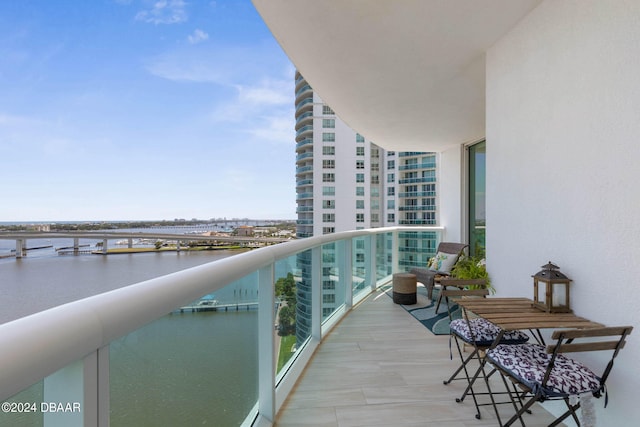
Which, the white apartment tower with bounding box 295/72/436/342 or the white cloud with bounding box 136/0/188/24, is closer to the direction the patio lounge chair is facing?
the white cloud

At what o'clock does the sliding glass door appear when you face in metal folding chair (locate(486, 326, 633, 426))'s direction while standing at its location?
The sliding glass door is roughly at 1 o'clock from the metal folding chair.

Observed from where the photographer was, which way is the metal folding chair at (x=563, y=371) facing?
facing away from the viewer and to the left of the viewer

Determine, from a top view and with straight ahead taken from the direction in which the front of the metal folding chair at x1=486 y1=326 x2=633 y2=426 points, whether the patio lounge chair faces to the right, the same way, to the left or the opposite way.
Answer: to the left

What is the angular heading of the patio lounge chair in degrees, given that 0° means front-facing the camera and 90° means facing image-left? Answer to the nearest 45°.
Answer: approximately 45°
